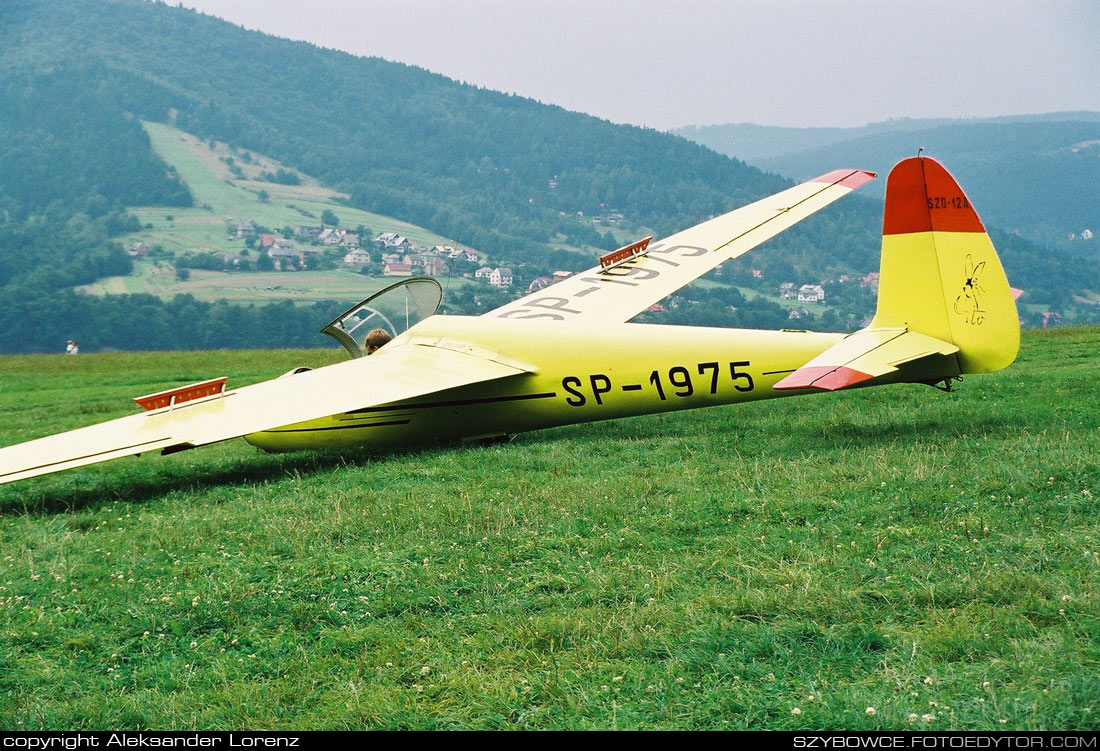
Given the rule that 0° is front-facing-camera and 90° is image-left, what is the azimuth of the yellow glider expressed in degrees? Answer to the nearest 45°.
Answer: approximately 135°
